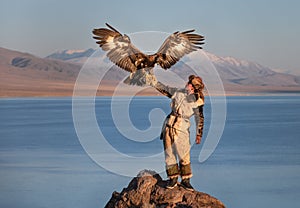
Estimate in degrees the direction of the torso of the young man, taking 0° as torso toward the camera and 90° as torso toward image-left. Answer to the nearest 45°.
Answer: approximately 0°

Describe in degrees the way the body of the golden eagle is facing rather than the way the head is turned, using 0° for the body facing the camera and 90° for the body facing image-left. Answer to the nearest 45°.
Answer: approximately 315°
